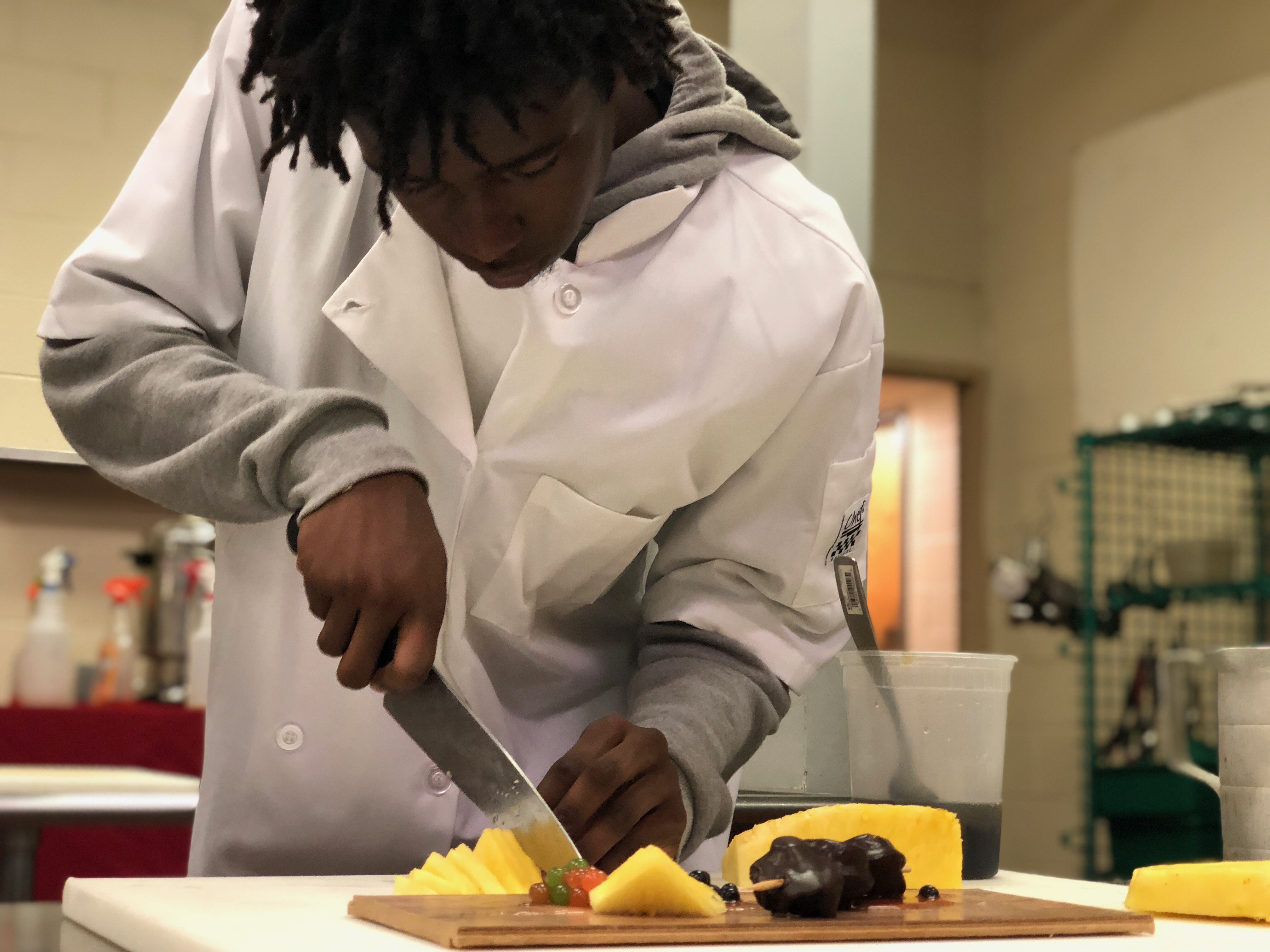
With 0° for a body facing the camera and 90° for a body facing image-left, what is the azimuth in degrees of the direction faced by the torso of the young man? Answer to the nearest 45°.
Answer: approximately 0°

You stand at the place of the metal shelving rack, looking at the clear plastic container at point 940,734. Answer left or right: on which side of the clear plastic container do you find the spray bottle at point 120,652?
right
